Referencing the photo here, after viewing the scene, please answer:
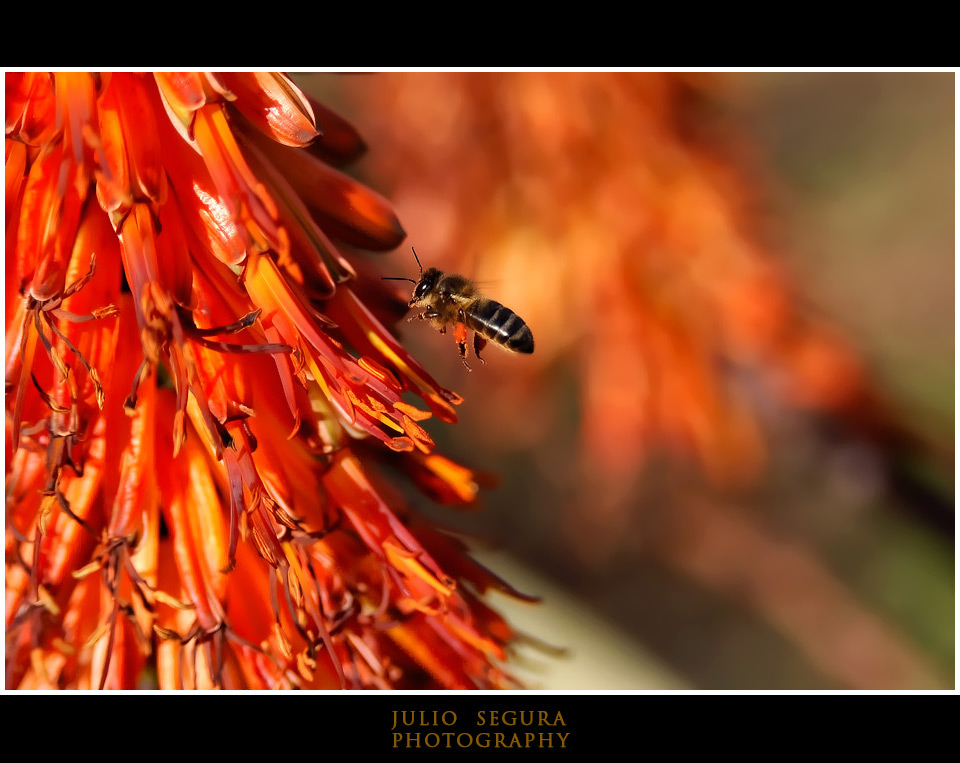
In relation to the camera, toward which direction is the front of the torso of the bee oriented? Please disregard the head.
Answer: to the viewer's left
